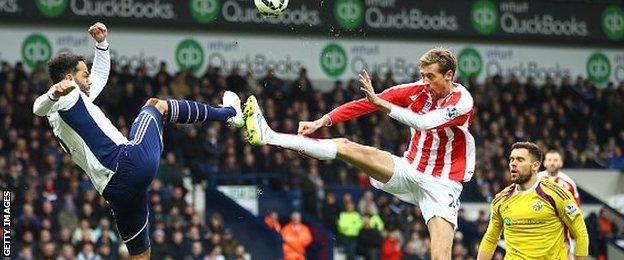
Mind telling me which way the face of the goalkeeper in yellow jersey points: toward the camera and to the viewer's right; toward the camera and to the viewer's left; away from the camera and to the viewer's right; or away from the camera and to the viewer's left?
toward the camera and to the viewer's left

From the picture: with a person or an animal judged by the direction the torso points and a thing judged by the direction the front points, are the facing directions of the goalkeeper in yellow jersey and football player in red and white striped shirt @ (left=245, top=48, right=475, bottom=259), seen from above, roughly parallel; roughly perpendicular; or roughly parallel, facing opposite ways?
roughly parallel

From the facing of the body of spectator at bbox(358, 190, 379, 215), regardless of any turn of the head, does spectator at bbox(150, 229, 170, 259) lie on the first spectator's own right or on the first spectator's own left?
on the first spectator's own right

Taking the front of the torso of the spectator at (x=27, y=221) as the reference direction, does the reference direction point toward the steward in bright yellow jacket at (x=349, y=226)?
no

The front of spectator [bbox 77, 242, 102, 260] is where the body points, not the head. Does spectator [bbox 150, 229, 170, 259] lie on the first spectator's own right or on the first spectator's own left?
on the first spectator's own left

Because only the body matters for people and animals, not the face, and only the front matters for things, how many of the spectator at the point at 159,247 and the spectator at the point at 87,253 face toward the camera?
2

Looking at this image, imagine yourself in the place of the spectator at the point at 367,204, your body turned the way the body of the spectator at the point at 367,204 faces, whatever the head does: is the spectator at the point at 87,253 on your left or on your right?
on your right

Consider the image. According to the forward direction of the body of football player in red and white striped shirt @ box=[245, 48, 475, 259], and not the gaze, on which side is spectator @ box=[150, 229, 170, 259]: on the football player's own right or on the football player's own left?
on the football player's own right

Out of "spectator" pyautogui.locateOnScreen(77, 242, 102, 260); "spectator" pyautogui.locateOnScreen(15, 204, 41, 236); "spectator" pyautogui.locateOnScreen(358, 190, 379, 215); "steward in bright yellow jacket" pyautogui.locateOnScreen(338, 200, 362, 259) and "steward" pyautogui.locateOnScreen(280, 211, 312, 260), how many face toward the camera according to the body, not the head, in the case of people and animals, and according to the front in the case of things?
5

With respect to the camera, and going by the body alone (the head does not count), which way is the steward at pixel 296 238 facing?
toward the camera

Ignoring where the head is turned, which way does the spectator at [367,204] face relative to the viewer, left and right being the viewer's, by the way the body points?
facing the viewer

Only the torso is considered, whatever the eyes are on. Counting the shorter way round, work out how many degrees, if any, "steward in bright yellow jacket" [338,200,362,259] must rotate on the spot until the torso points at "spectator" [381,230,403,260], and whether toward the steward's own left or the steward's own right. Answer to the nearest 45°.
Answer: approximately 90° to the steward's own left

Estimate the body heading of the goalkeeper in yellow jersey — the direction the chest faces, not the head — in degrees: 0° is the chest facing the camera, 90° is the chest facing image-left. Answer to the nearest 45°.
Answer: approximately 45°

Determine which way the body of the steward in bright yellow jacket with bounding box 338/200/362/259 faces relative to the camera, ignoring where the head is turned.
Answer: toward the camera

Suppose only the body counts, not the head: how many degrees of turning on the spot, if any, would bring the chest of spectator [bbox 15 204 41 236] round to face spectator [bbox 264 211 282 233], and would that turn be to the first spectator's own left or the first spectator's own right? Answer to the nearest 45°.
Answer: approximately 90° to the first spectator's own left

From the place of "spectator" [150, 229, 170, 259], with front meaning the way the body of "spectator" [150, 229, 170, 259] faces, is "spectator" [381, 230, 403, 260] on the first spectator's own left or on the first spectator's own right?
on the first spectator's own left
